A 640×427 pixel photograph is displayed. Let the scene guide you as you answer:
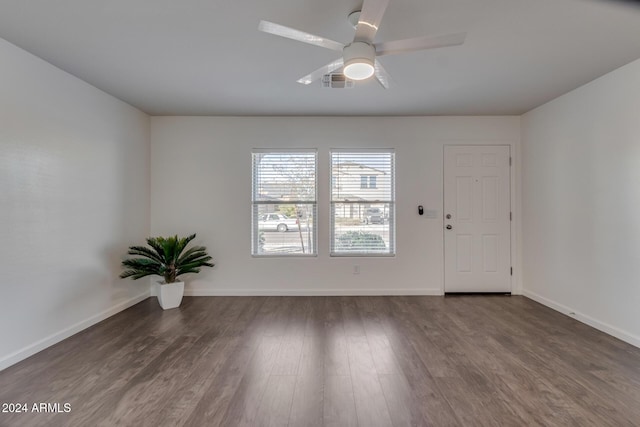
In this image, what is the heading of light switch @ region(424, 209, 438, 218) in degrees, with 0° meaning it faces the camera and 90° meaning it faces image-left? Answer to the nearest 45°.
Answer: approximately 0°

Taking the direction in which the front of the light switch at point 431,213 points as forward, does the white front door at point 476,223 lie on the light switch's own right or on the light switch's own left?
on the light switch's own left

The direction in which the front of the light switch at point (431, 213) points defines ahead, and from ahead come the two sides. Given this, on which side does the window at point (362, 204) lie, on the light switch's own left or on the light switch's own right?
on the light switch's own right

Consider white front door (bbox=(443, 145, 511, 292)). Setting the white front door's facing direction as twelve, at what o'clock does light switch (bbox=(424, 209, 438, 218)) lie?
The light switch is roughly at 2 o'clock from the white front door.

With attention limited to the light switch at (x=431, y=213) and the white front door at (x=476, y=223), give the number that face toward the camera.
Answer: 2

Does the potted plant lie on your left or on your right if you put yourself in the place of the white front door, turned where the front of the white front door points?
on your right

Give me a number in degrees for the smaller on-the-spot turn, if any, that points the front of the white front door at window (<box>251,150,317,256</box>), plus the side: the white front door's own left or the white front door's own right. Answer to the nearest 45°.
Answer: approximately 45° to the white front door's own right
